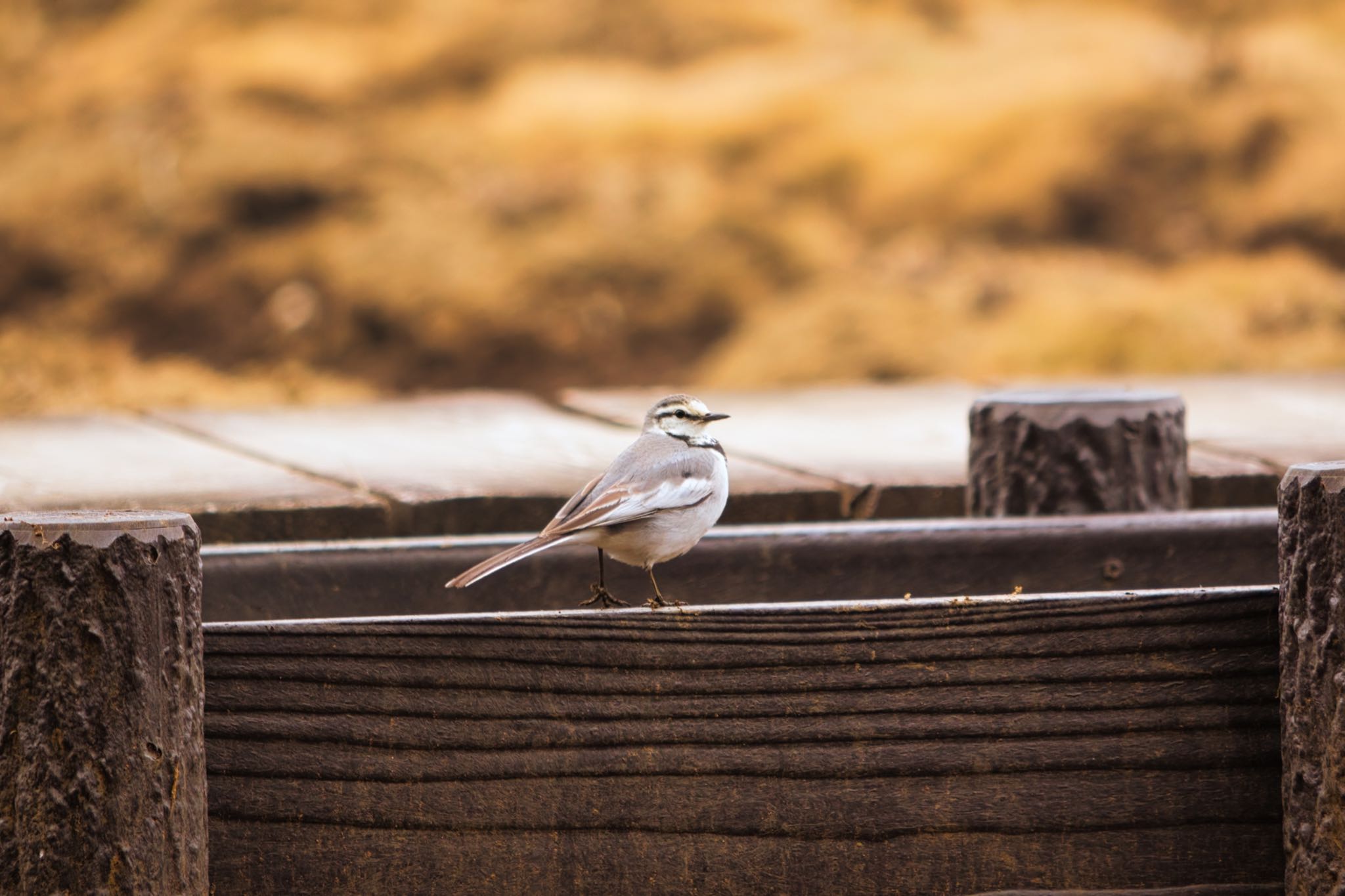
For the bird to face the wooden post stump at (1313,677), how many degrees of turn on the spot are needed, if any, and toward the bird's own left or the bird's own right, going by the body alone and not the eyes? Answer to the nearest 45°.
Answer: approximately 45° to the bird's own right

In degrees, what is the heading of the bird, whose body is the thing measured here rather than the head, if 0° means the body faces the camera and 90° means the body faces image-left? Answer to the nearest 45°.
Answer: approximately 270°
